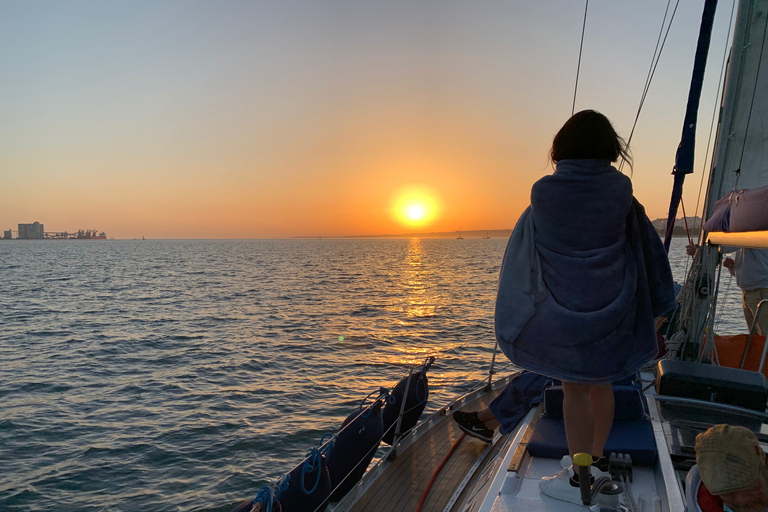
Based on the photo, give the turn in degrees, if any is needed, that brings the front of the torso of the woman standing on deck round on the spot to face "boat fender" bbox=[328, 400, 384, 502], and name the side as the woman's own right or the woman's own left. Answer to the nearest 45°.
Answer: approximately 45° to the woman's own left

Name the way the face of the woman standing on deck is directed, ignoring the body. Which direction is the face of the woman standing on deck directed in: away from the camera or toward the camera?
away from the camera

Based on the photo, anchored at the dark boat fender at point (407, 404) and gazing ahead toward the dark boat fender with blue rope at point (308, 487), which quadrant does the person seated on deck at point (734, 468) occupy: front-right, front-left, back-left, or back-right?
front-left

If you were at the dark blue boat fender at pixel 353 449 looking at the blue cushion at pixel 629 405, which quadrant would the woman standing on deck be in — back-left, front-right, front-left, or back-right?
front-right

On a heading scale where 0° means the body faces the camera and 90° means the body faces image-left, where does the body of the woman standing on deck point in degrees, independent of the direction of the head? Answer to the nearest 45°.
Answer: approximately 180°
